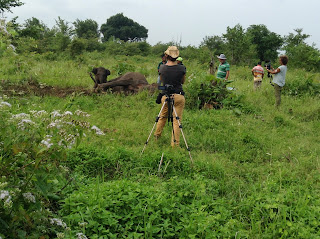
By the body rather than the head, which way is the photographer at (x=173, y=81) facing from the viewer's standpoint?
away from the camera

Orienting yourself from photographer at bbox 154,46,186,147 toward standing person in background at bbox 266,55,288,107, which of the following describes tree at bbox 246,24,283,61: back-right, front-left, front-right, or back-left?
front-left

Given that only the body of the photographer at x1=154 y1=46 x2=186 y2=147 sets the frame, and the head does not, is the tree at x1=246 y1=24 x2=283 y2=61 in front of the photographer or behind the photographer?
in front

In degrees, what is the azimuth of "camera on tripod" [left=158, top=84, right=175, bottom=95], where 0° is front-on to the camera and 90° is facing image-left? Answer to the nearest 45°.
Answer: approximately 180°

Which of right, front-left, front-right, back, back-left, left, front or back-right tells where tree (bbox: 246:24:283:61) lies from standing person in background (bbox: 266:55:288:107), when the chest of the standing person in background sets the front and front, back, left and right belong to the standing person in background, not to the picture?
right

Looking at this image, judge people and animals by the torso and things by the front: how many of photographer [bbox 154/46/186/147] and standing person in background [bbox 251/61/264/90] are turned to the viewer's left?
0

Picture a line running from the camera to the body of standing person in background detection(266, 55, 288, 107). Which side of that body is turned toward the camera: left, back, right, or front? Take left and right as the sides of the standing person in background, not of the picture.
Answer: left

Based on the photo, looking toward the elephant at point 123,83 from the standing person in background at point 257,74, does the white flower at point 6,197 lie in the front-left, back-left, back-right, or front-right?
front-left

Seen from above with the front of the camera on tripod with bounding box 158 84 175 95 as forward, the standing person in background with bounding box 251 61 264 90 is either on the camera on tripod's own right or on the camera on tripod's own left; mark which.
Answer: on the camera on tripod's own right

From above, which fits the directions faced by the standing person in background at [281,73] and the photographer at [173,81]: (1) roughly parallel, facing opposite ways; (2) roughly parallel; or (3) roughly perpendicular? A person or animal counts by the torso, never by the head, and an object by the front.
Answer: roughly perpendicular

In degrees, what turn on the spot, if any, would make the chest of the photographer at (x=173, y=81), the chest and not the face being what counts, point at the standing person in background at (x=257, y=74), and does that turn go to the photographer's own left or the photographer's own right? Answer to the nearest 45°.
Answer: approximately 45° to the photographer's own right

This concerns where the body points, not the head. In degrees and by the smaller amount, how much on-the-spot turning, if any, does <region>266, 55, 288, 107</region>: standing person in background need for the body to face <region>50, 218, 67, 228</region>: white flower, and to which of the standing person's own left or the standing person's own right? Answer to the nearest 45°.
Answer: approximately 90° to the standing person's own left
